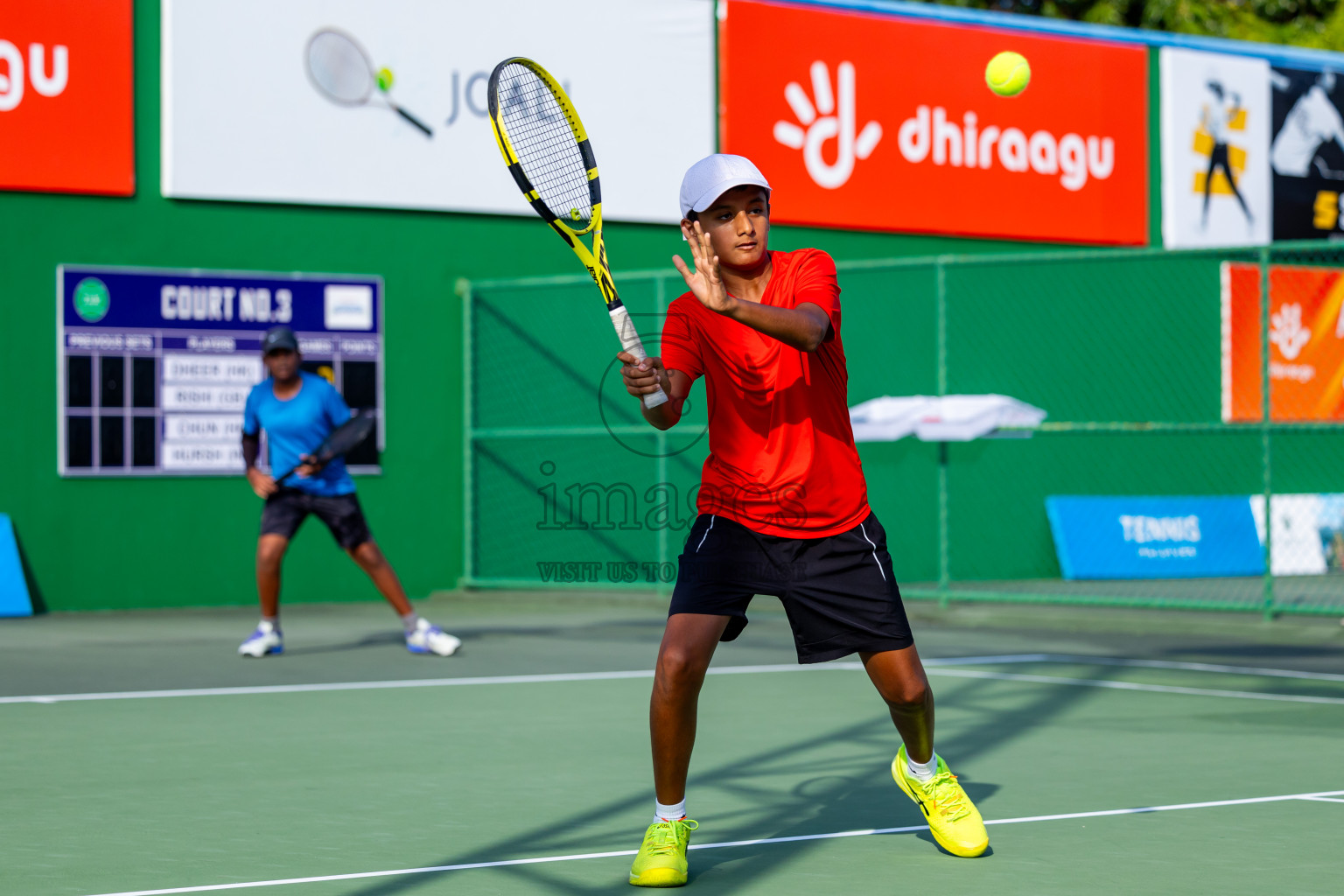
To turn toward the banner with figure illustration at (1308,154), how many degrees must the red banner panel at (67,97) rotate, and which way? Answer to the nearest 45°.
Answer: approximately 90° to its left

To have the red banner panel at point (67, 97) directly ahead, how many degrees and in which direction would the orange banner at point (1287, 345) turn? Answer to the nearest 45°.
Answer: approximately 45° to its right

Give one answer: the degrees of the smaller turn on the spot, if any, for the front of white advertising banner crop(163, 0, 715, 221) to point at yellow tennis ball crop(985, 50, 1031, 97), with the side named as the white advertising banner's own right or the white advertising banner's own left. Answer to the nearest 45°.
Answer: approximately 45° to the white advertising banner's own left

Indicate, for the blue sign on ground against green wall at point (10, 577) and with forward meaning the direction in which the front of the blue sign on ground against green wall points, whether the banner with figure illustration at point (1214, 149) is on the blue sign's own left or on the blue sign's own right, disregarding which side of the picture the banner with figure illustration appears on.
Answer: on the blue sign's own left

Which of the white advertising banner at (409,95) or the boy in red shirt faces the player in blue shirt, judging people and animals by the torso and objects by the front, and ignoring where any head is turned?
the white advertising banner

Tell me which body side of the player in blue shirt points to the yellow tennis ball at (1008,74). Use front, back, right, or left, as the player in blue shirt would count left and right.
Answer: front

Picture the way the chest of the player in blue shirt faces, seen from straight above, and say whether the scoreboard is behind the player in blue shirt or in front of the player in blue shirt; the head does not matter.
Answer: behind

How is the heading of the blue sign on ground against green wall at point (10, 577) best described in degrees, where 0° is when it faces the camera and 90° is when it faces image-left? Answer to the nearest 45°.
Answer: approximately 0°

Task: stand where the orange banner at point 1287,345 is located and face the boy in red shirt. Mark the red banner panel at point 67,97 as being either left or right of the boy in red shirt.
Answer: right
